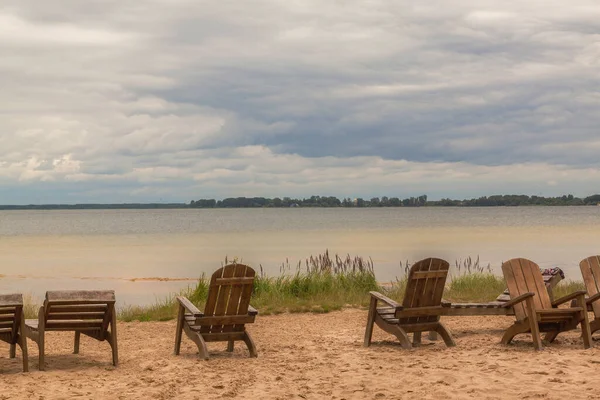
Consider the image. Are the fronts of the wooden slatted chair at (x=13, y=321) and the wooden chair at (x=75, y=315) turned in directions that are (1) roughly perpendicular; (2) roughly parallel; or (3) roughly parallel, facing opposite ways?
roughly parallel

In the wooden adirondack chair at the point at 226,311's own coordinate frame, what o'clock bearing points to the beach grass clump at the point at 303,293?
The beach grass clump is roughly at 2 o'clock from the wooden adirondack chair.

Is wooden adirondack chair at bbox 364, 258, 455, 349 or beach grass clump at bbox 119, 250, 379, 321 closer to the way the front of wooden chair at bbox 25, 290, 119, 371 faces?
the beach grass clump

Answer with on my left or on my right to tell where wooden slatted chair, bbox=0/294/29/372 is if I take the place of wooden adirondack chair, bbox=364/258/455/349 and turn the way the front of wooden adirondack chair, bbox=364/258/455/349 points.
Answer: on my left

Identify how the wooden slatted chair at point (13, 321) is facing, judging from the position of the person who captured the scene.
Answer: facing away from the viewer and to the left of the viewer

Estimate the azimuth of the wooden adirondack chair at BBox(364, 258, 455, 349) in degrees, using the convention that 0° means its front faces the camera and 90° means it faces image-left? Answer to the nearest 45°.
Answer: approximately 135°

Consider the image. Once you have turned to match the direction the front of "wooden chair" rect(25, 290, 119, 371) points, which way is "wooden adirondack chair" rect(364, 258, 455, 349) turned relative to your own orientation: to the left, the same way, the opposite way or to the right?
the same way

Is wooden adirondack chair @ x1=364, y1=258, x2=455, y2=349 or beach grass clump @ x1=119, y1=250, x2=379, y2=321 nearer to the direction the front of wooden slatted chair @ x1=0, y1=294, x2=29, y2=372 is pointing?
the beach grass clump

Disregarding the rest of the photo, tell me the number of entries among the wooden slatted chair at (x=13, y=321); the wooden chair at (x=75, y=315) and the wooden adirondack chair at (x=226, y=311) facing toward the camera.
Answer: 0

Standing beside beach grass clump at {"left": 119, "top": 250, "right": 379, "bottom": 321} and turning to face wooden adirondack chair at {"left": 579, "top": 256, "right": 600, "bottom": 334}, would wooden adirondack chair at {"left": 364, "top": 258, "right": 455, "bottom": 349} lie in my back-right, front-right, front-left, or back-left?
front-right

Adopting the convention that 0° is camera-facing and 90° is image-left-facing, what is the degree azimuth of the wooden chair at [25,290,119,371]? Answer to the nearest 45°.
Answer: approximately 135°

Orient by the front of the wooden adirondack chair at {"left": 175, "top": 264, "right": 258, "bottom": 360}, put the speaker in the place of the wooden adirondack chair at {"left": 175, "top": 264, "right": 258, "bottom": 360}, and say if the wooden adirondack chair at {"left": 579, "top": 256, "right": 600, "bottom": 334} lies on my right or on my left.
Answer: on my right

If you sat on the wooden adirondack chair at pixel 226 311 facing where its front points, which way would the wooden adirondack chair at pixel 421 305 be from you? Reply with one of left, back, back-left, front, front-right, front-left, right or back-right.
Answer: back-right

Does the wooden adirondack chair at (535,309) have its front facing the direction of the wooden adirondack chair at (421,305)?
no

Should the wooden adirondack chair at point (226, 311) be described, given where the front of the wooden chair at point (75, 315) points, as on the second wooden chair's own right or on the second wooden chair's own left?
on the second wooden chair's own right

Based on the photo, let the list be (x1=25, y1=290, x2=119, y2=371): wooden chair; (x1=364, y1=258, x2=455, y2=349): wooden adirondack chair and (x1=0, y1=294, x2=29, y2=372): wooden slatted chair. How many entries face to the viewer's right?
0

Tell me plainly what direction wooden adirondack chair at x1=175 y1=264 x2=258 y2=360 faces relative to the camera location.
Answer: facing away from the viewer and to the left of the viewer

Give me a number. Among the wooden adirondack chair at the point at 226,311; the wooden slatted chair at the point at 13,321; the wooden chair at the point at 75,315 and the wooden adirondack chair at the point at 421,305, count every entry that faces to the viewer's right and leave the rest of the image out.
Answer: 0

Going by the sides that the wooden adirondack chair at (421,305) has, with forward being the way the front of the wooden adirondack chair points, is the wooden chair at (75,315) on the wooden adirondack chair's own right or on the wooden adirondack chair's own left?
on the wooden adirondack chair's own left

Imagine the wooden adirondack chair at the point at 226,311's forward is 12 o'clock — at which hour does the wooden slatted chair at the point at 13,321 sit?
the wooden slatted chair at the point at 13,321 is roughly at 10 o'clock from the wooden adirondack chair at the point at 226,311.

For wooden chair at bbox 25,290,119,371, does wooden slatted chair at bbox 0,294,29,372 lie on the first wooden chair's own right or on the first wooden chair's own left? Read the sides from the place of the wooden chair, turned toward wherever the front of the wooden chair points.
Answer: on the first wooden chair's own left

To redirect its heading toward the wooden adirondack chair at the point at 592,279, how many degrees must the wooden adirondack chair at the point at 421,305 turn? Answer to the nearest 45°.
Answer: approximately 135° to its right

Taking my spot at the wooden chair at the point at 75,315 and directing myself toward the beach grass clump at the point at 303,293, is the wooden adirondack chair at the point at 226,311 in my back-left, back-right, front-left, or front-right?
front-right
